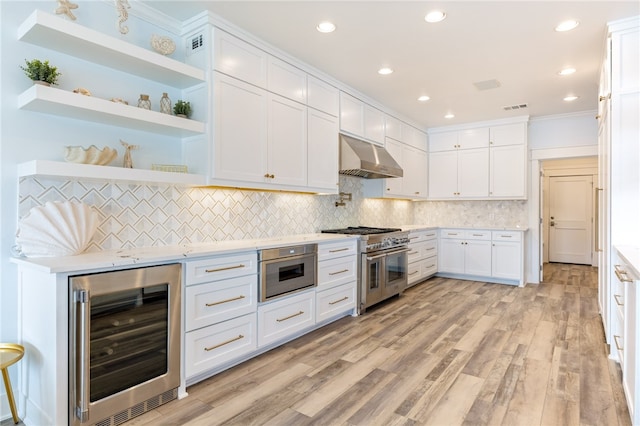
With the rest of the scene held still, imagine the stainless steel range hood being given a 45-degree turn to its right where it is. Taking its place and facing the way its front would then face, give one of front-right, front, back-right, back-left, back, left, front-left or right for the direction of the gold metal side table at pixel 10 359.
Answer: front-right

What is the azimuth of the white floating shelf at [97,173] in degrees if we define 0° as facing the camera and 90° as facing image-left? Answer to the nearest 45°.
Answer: approximately 315°

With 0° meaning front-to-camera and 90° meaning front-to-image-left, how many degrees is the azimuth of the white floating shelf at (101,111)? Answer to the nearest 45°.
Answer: approximately 315°

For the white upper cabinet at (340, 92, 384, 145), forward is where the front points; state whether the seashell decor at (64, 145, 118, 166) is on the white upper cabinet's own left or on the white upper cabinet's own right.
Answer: on the white upper cabinet's own right

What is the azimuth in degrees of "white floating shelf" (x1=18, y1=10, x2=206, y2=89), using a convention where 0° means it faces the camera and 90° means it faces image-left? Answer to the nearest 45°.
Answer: approximately 315°

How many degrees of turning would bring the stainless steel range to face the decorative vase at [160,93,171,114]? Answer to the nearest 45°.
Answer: approximately 90° to its right

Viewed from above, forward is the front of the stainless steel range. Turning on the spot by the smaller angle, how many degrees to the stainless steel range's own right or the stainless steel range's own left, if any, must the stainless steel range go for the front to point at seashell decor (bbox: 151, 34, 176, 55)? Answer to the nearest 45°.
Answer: approximately 90° to the stainless steel range's own right

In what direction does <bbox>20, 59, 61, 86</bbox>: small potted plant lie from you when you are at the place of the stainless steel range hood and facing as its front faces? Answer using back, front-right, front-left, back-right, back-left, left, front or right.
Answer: right
